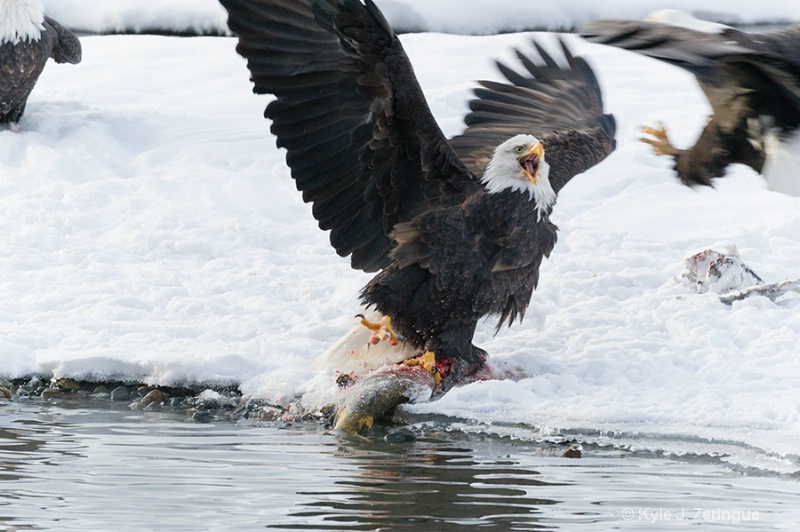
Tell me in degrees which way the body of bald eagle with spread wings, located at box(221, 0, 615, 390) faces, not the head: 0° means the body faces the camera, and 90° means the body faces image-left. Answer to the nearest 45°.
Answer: approximately 315°

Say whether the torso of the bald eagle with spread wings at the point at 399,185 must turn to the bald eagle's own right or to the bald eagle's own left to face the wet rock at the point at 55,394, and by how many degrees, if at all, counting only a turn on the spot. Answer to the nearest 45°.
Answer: approximately 135° to the bald eagle's own right
